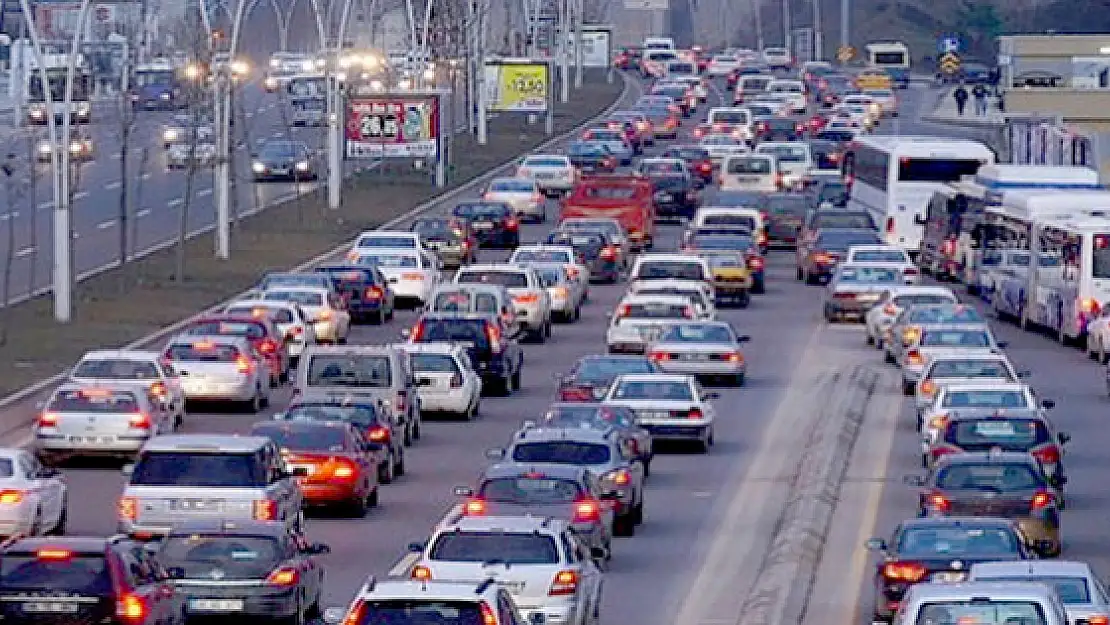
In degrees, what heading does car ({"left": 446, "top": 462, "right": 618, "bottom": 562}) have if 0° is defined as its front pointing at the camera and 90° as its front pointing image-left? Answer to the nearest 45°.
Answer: approximately 180°

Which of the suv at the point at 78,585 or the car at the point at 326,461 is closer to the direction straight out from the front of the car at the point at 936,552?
the car

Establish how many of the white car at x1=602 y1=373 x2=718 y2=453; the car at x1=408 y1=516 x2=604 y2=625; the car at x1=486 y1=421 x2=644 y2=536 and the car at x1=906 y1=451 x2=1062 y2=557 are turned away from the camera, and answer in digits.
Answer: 4

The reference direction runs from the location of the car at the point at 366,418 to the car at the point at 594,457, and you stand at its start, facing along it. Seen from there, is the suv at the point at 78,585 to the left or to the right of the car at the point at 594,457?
right

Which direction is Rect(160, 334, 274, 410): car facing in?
away from the camera

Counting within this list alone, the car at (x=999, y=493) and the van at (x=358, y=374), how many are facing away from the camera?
2

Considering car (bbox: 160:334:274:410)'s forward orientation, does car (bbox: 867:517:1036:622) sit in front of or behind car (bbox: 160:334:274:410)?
behind

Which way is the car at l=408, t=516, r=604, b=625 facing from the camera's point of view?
away from the camera

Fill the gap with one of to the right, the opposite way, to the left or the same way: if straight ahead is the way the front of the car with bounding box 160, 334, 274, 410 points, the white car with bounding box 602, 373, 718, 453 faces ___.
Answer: the same way

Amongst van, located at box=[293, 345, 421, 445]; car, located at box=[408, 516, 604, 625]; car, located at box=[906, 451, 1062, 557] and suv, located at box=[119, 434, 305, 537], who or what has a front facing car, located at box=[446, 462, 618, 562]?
car, located at box=[408, 516, 604, 625]

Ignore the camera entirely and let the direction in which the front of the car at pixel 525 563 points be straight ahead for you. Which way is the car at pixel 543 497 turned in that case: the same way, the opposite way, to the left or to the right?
the same way

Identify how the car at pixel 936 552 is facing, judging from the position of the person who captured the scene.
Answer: facing away from the viewer

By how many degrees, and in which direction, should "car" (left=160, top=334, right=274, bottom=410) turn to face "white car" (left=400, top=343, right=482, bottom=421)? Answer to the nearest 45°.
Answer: approximately 90° to its right

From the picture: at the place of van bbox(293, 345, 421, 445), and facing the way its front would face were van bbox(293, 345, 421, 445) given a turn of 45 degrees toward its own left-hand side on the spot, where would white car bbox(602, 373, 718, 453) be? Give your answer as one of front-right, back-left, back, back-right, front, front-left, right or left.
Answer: back-right

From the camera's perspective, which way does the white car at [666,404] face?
away from the camera

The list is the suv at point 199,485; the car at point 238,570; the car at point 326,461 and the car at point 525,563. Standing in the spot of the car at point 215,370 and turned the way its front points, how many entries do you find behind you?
4

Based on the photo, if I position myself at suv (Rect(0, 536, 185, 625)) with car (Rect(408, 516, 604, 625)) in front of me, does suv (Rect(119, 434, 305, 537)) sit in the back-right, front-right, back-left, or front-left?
front-left

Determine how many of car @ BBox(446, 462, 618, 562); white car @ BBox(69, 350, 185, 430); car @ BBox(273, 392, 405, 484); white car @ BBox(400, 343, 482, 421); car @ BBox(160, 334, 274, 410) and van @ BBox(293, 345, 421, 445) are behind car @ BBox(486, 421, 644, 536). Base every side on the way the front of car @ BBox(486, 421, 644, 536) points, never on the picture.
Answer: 1

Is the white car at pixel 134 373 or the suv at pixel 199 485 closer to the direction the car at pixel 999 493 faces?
the white car
